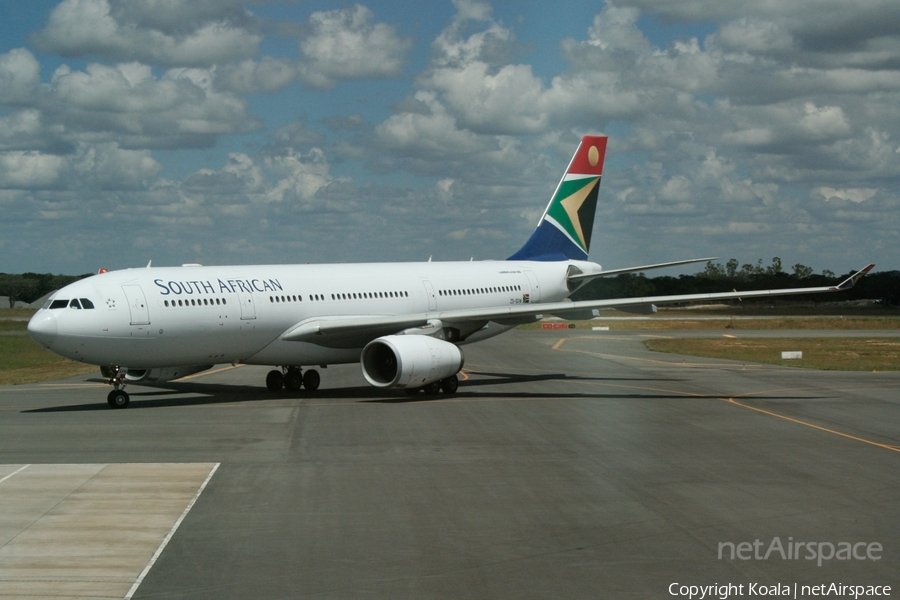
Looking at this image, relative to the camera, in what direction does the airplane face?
facing the viewer and to the left of the viewer
